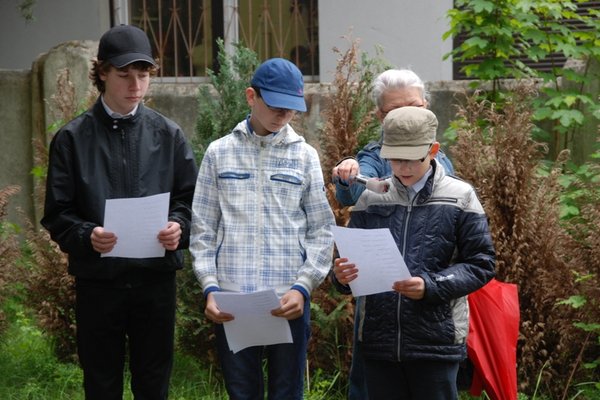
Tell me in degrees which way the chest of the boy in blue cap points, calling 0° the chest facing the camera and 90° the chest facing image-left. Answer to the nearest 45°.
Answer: approximately 0°

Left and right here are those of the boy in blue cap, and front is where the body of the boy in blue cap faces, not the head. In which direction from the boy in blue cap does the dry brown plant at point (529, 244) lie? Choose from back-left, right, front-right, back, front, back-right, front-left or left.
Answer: back-left

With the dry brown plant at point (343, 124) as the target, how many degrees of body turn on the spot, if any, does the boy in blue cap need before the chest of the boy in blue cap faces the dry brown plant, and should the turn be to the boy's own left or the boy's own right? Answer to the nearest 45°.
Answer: approximately 180°

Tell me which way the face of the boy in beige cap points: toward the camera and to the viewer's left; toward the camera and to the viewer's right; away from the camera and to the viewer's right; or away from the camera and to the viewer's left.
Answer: toward the camera and to the viewer's left

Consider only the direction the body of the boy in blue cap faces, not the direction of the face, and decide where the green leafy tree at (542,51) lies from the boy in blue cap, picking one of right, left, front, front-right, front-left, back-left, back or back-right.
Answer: back-left

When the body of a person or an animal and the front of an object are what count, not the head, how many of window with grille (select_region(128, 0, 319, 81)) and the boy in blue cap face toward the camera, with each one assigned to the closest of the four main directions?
2

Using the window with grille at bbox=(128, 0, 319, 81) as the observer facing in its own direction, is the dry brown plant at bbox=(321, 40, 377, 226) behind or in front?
in front

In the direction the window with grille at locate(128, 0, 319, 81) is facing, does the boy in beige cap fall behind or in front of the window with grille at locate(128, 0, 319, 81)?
in front

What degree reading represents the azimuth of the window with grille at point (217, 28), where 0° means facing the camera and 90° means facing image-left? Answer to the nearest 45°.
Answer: approximately 0°

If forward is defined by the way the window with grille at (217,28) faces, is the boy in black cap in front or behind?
in front

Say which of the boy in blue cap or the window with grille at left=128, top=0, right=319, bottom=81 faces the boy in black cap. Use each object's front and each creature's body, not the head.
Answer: the window with grille

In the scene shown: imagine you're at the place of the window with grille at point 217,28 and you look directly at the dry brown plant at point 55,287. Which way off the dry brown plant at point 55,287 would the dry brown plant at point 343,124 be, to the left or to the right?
left
